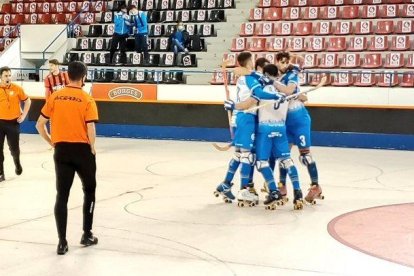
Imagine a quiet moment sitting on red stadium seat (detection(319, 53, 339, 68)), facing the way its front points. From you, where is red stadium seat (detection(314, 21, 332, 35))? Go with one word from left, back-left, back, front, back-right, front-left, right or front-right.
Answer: back

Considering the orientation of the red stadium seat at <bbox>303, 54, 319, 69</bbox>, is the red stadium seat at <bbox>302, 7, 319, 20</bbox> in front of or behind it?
behind

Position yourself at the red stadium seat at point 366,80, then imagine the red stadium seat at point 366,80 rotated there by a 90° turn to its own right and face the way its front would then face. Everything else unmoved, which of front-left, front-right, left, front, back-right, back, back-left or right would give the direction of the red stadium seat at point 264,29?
front-right

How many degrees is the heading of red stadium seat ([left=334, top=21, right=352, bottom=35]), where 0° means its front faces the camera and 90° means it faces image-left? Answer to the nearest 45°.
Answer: approximately 0°

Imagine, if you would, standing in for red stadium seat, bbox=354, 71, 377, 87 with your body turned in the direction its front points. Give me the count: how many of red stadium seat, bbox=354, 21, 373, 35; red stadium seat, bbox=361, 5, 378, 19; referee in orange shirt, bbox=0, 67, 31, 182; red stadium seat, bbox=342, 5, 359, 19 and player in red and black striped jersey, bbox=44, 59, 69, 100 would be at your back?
3

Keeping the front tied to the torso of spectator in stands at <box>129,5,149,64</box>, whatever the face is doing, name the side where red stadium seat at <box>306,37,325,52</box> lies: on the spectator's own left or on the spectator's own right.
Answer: on the spectator's own left

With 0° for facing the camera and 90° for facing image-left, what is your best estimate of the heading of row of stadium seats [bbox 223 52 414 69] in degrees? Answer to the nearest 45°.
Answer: approximately 0°

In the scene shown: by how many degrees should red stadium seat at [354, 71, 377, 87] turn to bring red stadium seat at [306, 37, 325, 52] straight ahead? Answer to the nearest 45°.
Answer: approximately 135° to its right

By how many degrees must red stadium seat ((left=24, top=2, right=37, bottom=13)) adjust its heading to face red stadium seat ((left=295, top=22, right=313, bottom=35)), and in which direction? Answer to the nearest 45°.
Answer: approximately 45° to its left

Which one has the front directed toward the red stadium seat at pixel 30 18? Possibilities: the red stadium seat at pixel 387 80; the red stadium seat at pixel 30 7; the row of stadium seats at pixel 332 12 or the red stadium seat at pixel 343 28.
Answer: the red stadium seat at pixel 30 7

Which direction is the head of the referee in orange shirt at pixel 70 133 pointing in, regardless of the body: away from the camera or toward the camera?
away from the camera
